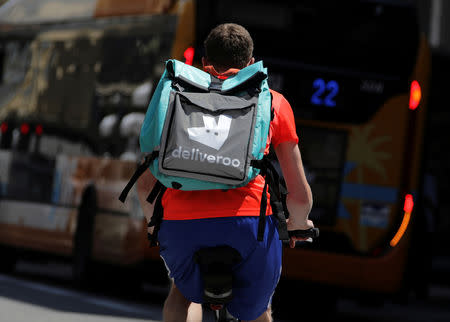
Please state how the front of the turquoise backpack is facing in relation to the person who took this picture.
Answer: facing the viewer

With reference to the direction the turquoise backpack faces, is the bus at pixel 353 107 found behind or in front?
behind

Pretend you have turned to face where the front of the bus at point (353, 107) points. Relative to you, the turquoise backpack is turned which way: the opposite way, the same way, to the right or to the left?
the opposite way

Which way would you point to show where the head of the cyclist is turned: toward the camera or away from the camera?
away from the camera

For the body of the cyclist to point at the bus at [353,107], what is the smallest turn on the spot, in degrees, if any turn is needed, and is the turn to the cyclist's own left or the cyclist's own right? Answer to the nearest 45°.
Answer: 0° — they already face it

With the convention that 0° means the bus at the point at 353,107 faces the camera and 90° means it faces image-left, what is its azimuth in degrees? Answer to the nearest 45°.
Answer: approximately 180°

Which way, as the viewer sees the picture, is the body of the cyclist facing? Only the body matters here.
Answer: away from the camera

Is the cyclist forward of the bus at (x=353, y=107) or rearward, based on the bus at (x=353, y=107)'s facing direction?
rearward

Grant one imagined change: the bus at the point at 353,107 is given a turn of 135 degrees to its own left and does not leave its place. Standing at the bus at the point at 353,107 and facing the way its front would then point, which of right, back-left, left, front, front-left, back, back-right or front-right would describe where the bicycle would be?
front-left

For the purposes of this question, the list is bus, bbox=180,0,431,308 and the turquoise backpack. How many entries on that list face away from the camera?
1

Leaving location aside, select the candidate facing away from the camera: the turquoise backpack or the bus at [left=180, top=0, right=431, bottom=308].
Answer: the bus
